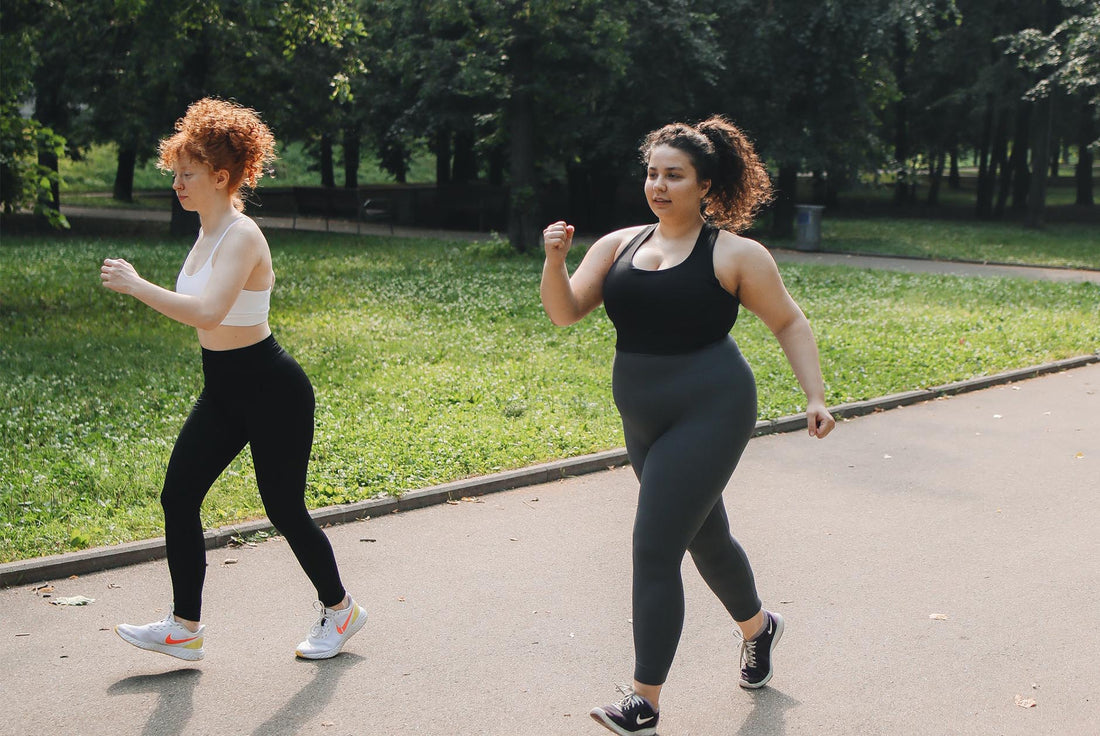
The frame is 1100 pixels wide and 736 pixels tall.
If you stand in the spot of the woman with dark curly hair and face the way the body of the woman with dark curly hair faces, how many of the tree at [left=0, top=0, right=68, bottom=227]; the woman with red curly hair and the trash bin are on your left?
0

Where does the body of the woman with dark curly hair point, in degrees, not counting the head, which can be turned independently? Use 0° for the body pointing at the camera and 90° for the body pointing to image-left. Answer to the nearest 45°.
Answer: approximately 45°

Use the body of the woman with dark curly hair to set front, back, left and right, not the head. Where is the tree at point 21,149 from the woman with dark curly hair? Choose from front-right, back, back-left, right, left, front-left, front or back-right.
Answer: right

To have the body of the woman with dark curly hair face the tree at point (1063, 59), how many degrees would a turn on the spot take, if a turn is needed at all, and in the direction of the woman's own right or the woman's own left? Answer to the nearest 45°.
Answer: approximately 135° to the woman's own right

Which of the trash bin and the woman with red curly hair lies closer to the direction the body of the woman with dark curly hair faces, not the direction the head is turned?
the woman with red curly hair

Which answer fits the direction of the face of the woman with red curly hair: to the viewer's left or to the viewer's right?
to the viewer's left

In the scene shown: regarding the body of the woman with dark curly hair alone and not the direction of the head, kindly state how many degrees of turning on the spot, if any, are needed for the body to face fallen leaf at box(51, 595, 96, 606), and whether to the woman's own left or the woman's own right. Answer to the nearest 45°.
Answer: approximately 45° to the woman's own right

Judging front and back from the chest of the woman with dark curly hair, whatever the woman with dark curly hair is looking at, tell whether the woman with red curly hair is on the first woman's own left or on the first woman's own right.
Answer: on the first woman's own right

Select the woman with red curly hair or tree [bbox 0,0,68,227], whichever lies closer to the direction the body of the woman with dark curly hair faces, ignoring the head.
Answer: the woman with red curly hair

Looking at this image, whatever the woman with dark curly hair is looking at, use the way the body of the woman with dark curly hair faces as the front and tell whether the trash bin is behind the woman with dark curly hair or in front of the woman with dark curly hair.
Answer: behind

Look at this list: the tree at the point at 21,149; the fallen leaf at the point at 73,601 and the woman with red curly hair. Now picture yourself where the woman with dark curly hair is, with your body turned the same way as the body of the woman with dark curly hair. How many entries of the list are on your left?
0
